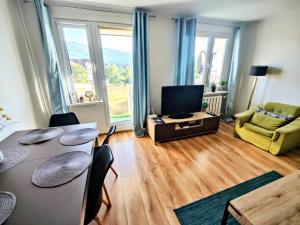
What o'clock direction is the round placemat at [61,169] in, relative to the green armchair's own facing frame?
The round placemat is roughly at 11 o'clock from the green armchair.

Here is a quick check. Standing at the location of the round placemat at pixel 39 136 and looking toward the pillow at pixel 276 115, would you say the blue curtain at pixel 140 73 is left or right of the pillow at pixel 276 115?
left

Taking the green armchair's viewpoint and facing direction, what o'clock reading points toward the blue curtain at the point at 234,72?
The blue curtain is roughly at 3 o'clock from the green armchair.

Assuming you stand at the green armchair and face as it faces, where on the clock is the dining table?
The dining table is roughly at 11 o'clock from the green armchair.

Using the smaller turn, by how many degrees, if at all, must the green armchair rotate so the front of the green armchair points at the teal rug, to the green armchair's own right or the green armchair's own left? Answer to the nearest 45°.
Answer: approximately 45° to the green armchair's own left

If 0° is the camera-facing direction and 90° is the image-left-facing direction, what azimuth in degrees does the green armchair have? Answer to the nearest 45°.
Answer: approximately 45°

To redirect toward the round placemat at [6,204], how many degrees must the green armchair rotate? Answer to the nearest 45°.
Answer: approximately 45° to its left
